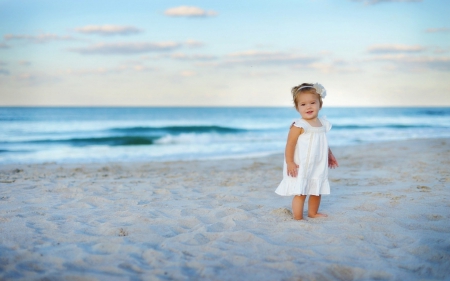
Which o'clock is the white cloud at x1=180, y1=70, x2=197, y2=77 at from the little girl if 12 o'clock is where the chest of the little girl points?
The white cloud is roughly at 7 o'clock from the little girl.
